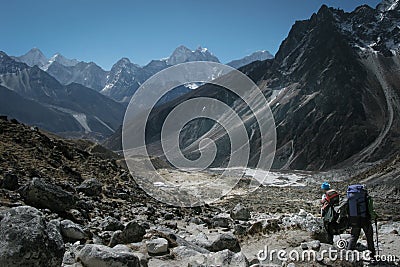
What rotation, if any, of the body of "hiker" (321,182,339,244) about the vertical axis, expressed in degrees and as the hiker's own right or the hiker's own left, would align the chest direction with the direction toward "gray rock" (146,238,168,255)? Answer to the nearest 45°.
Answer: approximately 90° to the hiker's own left

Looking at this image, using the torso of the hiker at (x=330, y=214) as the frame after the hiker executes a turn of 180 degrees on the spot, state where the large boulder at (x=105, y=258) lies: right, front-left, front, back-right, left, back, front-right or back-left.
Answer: right

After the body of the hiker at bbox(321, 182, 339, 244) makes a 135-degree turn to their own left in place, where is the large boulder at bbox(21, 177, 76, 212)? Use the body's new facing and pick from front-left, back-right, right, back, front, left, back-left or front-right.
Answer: right

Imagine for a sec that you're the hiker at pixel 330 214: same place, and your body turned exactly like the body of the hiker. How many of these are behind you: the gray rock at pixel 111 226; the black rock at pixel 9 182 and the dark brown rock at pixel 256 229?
0

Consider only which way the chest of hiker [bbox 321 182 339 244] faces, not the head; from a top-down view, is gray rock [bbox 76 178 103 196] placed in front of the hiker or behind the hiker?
in front

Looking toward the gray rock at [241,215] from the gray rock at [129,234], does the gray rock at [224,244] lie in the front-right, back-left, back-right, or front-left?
front-right

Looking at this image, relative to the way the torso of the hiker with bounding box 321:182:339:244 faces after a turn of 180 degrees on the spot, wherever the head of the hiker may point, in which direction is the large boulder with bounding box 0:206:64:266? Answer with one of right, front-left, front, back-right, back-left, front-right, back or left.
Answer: right

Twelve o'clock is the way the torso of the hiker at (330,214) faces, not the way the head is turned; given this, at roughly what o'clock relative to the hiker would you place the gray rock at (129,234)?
The gray rock is roughly at 10 o'clock from the hiker.

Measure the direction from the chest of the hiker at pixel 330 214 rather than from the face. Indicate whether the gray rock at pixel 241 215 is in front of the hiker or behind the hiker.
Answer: in front

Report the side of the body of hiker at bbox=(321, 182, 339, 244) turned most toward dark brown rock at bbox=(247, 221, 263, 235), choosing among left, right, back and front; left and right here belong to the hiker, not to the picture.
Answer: front

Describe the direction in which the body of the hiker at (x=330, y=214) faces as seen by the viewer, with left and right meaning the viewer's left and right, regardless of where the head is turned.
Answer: facing away from the viewer and to the left of the viewer

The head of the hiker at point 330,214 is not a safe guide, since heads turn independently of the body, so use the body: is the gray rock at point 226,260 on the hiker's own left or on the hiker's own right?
on the hiker's own left
